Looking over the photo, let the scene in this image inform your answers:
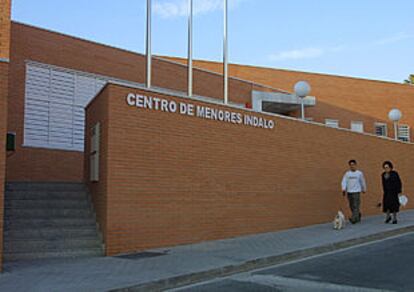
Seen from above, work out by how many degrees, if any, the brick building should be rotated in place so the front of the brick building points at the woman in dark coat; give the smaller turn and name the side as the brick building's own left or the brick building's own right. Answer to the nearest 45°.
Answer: approximately 45° to the brick building's own left

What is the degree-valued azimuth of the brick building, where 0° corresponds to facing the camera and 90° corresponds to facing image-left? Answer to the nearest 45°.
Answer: approximately 315°

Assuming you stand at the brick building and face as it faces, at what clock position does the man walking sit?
The man walking is roughly at 10 o'clock from the brick building.
